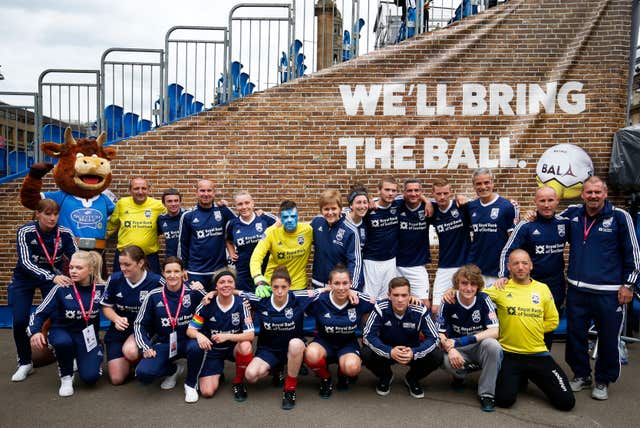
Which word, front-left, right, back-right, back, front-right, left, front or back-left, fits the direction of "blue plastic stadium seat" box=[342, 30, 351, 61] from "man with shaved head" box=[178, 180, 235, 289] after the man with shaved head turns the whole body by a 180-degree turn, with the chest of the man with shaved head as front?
front-right

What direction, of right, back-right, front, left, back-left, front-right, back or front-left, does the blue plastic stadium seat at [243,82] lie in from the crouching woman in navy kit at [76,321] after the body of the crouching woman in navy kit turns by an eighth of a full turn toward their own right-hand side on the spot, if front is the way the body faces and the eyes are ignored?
back

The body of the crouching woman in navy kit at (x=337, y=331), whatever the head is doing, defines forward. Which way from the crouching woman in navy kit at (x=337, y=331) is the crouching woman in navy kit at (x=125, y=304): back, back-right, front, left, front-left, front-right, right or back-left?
right

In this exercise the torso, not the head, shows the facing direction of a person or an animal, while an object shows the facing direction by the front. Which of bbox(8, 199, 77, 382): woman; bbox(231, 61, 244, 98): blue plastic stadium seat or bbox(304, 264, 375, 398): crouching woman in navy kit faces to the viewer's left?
the blue plastic stadium seat

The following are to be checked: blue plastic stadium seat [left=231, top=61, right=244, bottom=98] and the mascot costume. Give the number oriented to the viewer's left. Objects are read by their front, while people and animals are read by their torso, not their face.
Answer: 1

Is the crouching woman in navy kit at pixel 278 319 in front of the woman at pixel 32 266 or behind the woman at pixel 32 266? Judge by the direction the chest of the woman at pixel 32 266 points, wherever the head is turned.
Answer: in front

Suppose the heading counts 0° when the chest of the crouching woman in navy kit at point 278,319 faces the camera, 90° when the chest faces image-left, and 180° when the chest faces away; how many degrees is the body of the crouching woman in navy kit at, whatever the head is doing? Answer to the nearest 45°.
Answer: approximately 0°

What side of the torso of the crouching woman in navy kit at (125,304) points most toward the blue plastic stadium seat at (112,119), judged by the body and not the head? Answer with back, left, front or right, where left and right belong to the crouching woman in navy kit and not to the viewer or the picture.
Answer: back
